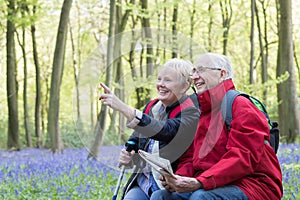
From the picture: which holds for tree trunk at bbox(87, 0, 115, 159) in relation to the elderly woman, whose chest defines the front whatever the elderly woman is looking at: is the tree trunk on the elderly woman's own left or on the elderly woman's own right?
on the elderly woman's own right

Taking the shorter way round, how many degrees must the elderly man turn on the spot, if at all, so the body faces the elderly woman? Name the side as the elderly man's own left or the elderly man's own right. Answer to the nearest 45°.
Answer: approximately 90° to the elderly man's own right

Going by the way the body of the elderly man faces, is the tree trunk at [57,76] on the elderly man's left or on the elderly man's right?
on the elderly man's right

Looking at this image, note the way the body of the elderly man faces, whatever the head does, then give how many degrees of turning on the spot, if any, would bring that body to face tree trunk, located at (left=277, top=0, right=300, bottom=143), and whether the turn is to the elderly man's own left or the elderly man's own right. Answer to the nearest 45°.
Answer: approximately 135° to the elderly man's own right

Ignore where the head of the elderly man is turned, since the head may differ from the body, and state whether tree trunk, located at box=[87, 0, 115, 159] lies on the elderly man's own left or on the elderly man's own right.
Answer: on the elderly man's own right

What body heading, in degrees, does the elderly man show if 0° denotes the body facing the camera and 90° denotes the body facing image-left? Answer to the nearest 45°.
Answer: approximately 45°

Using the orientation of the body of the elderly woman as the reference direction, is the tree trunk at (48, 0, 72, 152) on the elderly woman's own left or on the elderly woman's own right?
on the elderly woman's own right

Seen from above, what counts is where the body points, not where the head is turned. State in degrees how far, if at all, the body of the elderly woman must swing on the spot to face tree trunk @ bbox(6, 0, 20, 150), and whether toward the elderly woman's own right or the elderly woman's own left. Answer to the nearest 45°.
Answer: approximately 135° to the elderly woman's own right
